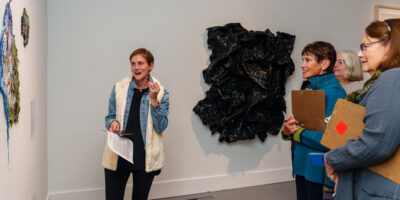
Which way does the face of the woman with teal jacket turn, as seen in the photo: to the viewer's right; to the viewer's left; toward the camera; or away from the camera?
to the viewer's left

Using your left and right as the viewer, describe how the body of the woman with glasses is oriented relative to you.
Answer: facing to the left of the viewer

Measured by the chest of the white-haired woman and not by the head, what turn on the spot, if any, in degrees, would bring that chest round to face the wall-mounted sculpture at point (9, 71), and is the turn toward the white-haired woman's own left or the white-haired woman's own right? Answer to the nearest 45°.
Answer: approximately 45° to the white-haired woman's own left

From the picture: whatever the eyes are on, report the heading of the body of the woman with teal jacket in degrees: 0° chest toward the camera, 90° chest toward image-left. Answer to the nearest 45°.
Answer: approximately 90°

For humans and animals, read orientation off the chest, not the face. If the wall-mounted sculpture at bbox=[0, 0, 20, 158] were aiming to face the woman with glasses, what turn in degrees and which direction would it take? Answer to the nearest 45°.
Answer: approximately 45° to its right

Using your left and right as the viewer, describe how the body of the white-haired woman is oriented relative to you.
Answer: facing to the left of the viewer

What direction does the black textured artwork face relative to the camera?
toward the camera

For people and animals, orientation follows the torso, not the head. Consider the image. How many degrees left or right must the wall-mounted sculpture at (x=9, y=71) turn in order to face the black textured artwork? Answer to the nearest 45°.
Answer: approximately 45° to its left

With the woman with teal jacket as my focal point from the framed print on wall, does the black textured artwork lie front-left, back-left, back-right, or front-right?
front-right

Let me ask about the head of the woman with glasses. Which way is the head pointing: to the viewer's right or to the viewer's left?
to the viewer's left

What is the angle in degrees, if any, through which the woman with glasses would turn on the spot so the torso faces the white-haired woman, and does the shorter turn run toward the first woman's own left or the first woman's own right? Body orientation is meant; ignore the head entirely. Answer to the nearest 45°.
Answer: approximately 90° to the first woman's own right

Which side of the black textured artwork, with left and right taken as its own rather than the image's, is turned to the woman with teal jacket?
front
